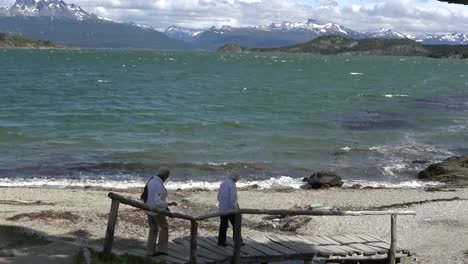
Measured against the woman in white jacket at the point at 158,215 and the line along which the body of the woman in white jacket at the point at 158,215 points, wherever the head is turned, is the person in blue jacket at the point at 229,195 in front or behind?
in front
